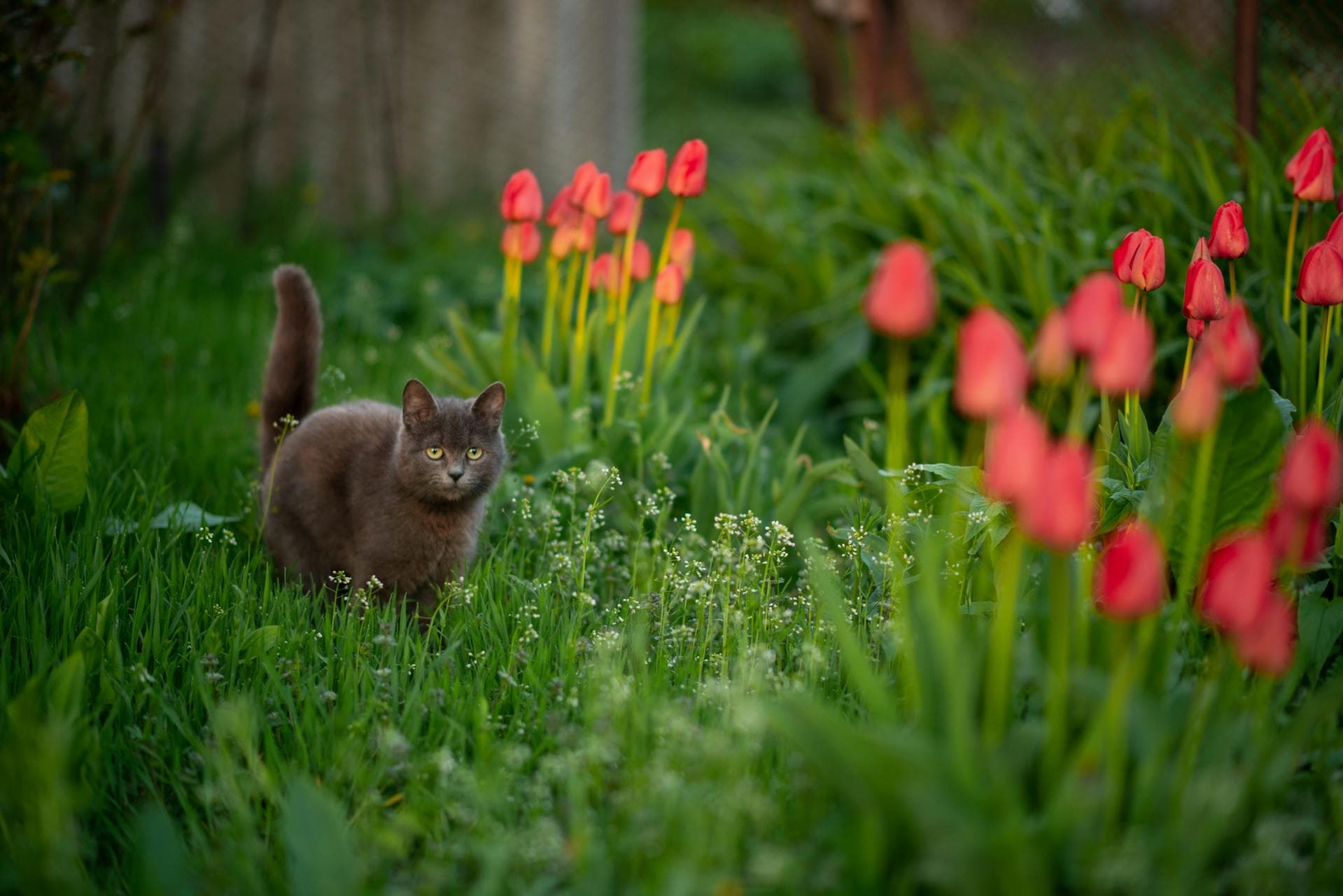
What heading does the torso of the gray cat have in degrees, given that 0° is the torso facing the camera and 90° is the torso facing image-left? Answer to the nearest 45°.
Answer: approximately 315°

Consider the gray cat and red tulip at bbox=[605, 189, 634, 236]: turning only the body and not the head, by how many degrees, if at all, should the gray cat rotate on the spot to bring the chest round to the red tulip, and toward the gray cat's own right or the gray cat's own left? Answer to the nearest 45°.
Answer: approximately 90° to the gray cat's own left

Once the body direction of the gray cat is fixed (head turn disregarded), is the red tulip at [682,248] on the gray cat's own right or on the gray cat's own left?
on the gray cat's own left

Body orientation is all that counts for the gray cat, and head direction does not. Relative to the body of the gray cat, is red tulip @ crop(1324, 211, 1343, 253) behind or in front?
in front

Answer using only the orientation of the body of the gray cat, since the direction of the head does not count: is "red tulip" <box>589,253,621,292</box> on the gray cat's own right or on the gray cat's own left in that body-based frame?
on the gray cat's own left

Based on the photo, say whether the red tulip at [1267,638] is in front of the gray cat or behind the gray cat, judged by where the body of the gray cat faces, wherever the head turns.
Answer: in front

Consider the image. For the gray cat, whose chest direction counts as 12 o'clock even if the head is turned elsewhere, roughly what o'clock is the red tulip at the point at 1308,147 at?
The red tulip is roughly at 11 o'clock from the gray cat.

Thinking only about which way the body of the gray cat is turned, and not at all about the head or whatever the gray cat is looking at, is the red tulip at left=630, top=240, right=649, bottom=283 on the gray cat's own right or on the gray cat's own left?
on the gray cat's own left
